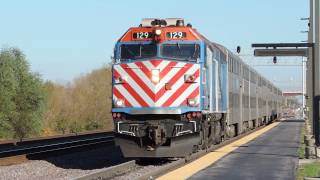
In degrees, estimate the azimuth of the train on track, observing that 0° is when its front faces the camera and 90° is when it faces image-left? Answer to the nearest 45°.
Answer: approximately 0°
